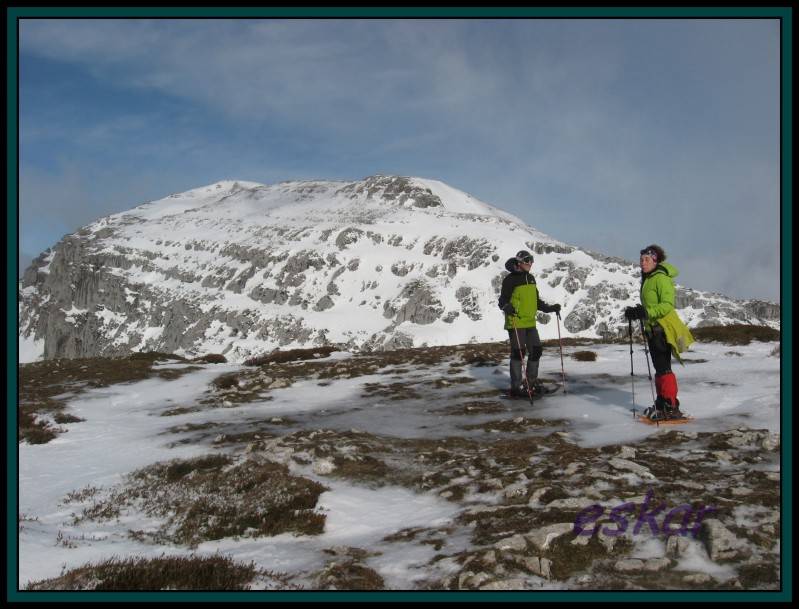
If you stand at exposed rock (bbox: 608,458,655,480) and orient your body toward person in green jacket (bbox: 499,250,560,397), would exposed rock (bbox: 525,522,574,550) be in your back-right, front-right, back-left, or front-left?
back-left

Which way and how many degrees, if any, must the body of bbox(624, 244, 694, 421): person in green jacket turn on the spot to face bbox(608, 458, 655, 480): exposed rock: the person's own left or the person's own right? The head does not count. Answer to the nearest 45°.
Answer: approximately 90° to the person's own left

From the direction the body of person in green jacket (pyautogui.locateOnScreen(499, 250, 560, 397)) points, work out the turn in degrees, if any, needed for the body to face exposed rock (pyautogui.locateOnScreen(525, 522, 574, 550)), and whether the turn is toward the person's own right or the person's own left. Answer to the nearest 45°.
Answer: approximately 45° to the person's own right

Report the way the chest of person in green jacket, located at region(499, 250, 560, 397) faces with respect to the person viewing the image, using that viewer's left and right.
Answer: facing the viewer and to the right of the viewer

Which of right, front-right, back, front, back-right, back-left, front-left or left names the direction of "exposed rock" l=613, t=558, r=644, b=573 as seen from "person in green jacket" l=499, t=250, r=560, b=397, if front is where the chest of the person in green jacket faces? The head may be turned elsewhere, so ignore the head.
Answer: front-right

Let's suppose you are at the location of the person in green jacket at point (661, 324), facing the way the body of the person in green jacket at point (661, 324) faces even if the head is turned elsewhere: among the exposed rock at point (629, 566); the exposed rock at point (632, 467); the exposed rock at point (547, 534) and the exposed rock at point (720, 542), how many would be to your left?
4

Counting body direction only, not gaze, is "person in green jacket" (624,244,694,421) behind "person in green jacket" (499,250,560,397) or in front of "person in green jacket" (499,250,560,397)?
in front

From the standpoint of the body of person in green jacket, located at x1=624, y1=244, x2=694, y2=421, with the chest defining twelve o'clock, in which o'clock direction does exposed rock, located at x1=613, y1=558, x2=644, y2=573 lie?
The exposed rock is roughly at 9 o'clock from the person in green jacket.

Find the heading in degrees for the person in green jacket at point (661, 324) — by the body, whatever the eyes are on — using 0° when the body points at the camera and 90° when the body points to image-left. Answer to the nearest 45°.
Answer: approximately 90°

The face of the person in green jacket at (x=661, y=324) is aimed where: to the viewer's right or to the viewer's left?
to the viewer's left

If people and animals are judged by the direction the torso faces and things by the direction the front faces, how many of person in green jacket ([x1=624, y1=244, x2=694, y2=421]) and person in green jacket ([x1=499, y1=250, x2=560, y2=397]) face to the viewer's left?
1
